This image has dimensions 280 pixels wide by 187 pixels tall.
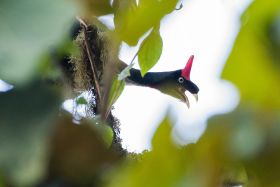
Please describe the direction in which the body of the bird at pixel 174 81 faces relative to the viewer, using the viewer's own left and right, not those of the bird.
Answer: facing to the right of the viewer
